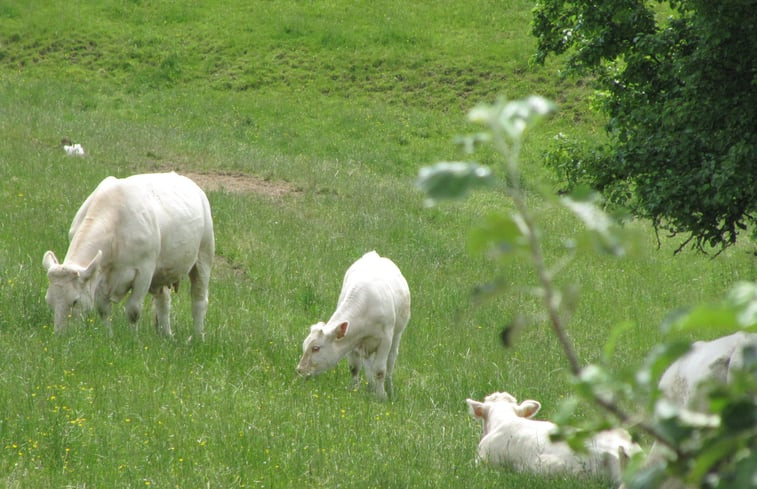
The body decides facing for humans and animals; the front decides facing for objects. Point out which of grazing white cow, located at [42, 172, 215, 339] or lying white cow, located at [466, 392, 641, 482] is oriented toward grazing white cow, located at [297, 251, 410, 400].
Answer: the lying white cow

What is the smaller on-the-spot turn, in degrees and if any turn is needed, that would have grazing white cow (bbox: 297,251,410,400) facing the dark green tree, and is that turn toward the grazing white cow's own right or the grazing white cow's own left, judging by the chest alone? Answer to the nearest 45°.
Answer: approximately 135° to the grazing white cow's own left

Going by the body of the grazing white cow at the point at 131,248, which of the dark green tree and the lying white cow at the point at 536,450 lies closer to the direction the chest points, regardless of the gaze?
the lying white cow

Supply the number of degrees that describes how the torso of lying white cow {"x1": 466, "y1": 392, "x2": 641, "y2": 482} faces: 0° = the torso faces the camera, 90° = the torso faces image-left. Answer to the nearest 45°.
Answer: approximately 135°

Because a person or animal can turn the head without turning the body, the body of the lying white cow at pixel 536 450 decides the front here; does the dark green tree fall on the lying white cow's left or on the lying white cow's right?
on the lying white cow's right

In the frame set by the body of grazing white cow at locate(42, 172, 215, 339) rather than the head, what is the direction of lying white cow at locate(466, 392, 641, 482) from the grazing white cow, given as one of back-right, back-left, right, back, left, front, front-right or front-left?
left

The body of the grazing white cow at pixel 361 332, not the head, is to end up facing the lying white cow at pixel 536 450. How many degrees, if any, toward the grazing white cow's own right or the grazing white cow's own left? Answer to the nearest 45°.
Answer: approximately 90° to the grazing white cow's own left

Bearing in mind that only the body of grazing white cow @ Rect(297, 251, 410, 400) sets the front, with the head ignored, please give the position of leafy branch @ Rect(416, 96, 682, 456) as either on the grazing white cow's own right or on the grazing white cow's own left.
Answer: on the grazing white cow's own left

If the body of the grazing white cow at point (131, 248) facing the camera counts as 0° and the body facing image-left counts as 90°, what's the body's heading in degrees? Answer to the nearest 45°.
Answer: approximately 45°
